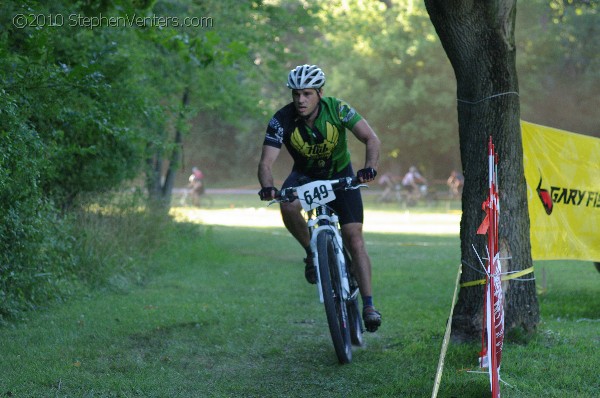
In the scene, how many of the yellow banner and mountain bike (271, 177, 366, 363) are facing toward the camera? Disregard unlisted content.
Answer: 2

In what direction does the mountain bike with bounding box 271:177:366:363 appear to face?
toward the camera

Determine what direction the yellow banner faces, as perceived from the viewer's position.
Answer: facing the viewer

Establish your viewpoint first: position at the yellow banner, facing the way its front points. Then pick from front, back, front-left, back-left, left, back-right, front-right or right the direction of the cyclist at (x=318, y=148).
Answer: front-right

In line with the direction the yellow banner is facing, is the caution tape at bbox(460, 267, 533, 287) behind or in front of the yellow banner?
in front

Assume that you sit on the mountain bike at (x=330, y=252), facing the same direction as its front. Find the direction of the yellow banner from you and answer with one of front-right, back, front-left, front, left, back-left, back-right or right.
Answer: back-left

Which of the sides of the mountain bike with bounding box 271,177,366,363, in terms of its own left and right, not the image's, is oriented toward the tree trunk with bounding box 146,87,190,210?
back

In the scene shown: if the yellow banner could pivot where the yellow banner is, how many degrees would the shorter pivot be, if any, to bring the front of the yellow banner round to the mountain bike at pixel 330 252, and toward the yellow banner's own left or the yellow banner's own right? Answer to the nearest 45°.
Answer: approximately 45° to the yellow banner's own right
